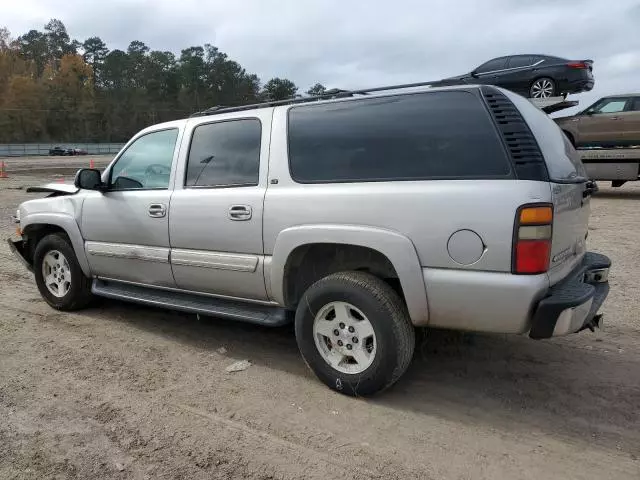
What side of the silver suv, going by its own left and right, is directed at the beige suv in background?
right

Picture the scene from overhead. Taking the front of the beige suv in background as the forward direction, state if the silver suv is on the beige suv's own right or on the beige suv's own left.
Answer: on the beige suv's own left

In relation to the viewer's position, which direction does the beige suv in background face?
facing to the left of the viewer

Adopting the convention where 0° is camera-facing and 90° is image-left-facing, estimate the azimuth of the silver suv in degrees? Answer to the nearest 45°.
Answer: approximately 135°
